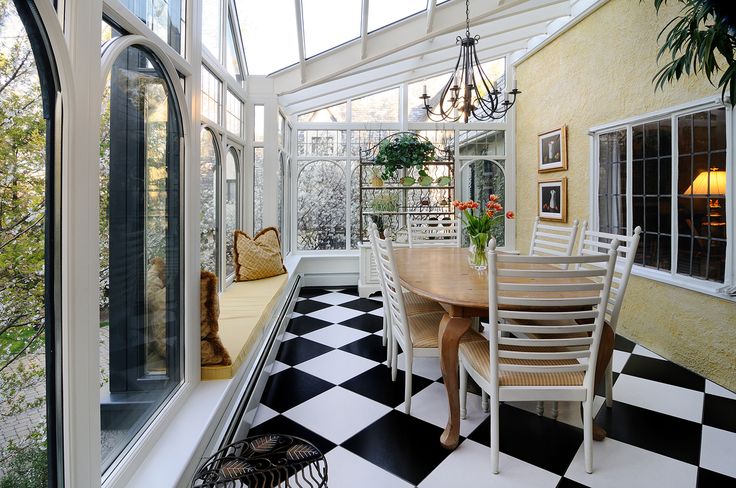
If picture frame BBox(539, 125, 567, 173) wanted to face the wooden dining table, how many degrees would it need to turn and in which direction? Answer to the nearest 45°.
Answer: approximately 45° to its left

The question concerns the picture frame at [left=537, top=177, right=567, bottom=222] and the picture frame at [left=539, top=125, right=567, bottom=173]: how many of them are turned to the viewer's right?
0

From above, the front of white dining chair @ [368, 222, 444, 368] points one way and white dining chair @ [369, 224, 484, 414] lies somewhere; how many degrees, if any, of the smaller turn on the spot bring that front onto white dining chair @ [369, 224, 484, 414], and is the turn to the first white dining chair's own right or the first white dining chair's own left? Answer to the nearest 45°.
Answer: approximately 90° to the first white dining chair's own right

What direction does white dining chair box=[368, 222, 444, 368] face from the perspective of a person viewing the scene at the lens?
facing to the right of the viewer

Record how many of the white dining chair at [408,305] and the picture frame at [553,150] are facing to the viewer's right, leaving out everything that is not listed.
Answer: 1

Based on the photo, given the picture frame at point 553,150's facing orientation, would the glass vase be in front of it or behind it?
in front

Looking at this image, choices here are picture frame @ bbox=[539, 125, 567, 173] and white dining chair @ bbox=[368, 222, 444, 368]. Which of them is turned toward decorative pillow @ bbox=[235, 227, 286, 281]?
the picture frame

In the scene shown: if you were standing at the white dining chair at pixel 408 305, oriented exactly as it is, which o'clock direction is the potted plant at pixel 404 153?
The potted plant is roughly at 9 o'clock from the white dining chair.

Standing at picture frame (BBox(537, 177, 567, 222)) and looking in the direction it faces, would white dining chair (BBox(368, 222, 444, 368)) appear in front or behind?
in front

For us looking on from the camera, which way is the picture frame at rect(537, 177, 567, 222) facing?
facing the viewer and to the left of the viewer

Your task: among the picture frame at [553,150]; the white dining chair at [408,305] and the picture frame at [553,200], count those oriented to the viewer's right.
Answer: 1

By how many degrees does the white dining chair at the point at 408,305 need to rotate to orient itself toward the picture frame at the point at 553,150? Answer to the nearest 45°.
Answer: approximately 45° to its left

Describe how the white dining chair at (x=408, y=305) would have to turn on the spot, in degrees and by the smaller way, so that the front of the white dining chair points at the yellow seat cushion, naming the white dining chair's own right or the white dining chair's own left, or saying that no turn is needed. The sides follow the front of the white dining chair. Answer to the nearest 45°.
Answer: approximately 180°
